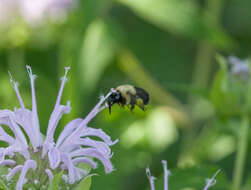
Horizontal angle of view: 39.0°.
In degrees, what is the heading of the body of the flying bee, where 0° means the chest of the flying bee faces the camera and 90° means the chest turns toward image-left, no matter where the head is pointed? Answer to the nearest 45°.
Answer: approximately 90°
